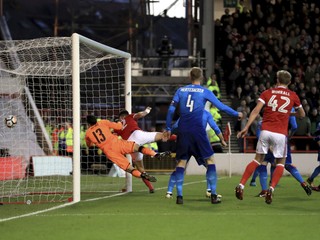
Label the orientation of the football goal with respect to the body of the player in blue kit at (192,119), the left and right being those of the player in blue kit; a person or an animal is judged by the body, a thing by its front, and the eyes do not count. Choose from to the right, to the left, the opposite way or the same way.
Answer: to the right

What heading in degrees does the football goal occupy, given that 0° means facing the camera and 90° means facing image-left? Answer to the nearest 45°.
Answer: approximately 270°

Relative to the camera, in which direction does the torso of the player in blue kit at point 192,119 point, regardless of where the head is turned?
away from the camera

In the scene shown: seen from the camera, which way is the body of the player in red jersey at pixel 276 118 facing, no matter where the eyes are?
away from the camera

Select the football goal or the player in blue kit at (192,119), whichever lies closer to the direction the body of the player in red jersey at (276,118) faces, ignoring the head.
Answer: the football goal

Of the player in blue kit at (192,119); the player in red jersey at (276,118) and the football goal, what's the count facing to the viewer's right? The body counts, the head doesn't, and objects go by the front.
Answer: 1

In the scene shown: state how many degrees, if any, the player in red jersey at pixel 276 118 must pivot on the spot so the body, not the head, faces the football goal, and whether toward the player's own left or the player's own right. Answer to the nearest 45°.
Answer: approximately 45° to the player's own left

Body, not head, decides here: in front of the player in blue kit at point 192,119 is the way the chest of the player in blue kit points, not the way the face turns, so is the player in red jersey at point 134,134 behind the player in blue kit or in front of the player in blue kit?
in front

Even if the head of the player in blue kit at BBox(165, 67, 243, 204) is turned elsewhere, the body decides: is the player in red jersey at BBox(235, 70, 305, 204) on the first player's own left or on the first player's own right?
on the first player's own right

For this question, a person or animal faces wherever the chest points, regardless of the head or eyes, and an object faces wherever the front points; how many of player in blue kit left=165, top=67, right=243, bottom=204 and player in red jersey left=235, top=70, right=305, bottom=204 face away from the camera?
2

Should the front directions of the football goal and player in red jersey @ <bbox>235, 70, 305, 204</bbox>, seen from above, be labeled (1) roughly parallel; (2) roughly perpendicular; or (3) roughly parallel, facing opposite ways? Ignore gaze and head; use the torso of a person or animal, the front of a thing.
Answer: roughly perpendicular
